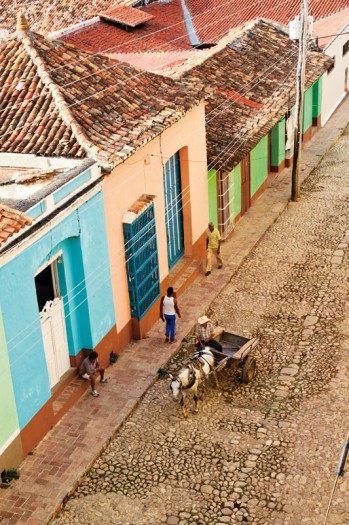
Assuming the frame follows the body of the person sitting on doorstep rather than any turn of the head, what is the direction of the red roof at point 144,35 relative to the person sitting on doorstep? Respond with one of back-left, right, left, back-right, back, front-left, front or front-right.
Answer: back-left

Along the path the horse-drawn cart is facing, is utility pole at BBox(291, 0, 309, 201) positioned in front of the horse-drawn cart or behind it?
behind

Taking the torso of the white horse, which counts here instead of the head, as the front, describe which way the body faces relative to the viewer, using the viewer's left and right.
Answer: facing the viewer and to the left of the viewer

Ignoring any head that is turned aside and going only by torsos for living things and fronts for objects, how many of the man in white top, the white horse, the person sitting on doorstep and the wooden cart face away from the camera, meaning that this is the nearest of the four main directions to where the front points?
1

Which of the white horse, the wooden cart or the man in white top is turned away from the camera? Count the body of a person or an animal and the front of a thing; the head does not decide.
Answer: the man in white top

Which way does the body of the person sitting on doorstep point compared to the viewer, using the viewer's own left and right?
facing the viewer and to the right of the viewer

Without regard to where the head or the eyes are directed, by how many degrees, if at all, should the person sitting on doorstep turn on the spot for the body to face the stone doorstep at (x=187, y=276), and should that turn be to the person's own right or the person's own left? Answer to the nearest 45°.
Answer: approximately 90° to the person's own left

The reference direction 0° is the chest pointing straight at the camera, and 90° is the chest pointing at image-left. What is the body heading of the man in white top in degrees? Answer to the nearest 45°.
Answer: approximately 180°

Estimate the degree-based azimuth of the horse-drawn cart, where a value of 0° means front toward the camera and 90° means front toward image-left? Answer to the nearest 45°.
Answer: approximately 45°

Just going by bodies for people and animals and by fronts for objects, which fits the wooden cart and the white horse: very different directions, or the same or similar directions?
same or similar directions

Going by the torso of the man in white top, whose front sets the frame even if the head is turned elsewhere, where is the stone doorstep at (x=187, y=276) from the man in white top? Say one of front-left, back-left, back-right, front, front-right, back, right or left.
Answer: front

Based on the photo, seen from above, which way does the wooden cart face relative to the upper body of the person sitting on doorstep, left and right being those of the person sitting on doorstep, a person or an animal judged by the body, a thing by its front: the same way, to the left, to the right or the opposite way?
to the right

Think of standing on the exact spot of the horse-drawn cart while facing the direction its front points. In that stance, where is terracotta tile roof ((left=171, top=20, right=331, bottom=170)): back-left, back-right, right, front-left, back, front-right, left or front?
back-right

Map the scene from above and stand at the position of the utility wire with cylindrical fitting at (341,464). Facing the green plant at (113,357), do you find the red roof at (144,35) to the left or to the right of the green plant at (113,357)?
right

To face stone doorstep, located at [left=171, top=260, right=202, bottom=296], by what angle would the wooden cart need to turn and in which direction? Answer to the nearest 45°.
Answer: approximately 135° to its right

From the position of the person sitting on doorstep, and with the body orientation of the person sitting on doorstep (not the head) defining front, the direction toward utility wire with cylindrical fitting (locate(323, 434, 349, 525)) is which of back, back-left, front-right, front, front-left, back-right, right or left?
front

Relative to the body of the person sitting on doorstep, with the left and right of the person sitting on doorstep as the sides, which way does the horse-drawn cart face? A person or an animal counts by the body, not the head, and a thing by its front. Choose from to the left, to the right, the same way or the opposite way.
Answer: to the right
